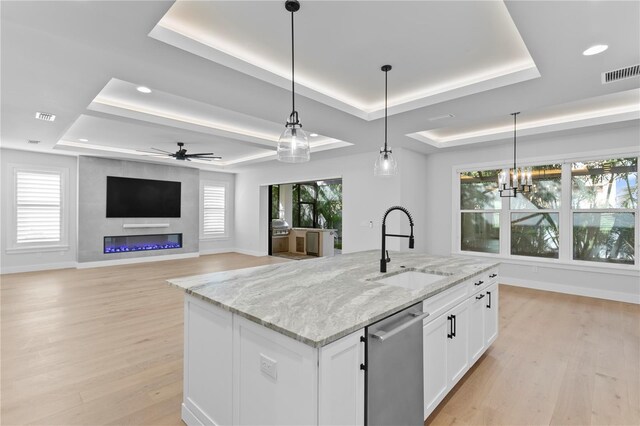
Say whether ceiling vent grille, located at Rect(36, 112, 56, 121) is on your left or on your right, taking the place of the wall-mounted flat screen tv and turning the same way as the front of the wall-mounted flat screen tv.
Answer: on your right

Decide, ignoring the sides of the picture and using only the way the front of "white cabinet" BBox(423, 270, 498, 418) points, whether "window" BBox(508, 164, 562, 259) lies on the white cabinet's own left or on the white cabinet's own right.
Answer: on the white cabinet's own left

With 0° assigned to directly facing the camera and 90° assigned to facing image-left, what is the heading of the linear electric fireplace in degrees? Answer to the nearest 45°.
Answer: approximately 315°

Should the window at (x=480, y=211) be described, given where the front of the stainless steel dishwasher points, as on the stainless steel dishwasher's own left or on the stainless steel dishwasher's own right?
on the stainless steel dishwasher's own left

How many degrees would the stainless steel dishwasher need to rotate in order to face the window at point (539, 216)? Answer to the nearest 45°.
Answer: approximately 90° to its left
